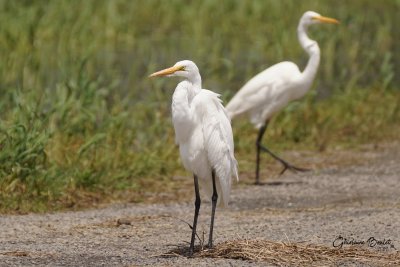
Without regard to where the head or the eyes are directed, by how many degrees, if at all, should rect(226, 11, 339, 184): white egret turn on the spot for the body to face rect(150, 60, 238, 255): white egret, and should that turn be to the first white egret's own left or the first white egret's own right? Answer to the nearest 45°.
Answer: approximately 90° to the first white egret's own right

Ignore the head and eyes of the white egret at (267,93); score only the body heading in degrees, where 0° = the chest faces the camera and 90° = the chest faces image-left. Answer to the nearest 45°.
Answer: approximately 270°

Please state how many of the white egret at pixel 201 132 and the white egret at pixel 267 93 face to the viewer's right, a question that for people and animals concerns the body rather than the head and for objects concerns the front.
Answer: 1

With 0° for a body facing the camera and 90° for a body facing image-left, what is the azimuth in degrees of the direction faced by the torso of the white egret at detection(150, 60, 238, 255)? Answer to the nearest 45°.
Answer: approximately 45°

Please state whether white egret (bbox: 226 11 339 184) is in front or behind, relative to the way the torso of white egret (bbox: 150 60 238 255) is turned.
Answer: behind

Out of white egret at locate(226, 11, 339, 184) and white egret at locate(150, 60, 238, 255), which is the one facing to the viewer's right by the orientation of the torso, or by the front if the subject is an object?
white egret at locate(226, 11, 339, 184)
